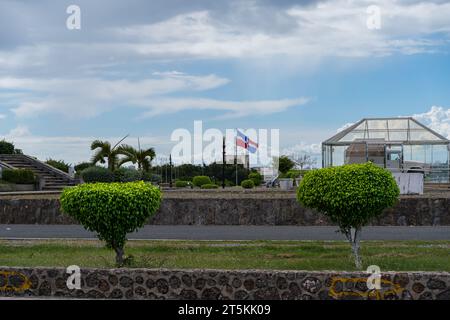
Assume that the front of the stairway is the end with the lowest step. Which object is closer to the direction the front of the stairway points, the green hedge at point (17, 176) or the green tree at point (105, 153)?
the green tree

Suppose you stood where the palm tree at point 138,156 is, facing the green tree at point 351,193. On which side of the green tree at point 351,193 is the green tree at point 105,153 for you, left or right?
right

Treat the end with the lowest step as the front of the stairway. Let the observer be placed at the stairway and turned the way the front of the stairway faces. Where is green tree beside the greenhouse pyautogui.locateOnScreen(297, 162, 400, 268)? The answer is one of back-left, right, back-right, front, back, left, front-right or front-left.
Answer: front-right

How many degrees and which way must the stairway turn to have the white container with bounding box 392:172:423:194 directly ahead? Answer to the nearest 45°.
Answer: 0° — it already faces it

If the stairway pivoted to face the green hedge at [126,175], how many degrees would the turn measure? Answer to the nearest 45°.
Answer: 0° — it already faces it

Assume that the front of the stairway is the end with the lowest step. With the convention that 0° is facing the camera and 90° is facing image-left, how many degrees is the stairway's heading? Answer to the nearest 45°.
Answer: approximately 315°
